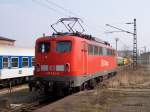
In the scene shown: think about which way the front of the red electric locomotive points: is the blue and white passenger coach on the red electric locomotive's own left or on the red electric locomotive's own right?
on the red electric locomotive's own right

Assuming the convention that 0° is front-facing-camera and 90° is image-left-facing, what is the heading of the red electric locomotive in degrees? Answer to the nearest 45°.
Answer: approximately 45°
